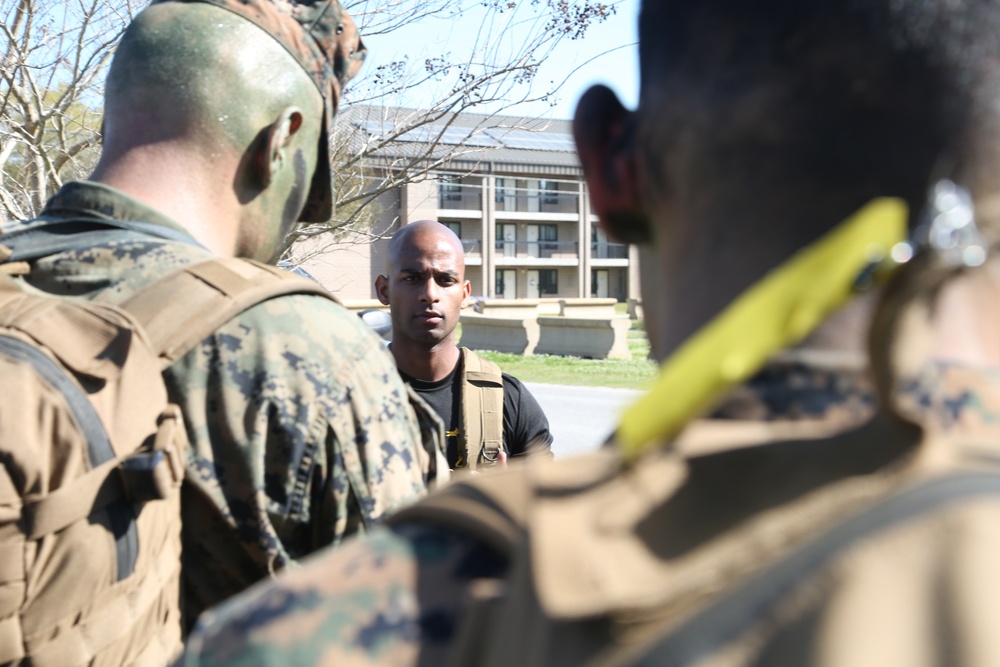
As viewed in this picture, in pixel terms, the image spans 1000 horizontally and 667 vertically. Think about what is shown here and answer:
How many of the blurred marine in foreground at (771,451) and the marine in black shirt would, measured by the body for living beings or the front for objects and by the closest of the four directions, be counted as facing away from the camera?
1

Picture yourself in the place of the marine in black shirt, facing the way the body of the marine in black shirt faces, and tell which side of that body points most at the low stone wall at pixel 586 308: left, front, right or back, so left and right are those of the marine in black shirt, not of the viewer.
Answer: back

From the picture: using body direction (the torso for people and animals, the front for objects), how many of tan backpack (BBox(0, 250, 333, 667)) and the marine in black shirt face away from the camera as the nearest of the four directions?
0

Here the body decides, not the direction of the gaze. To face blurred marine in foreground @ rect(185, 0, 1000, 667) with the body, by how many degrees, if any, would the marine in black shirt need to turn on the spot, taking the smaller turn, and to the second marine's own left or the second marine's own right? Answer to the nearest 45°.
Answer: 0° — they already face them

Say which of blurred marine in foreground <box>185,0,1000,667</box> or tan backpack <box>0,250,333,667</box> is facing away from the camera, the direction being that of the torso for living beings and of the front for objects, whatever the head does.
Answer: the blurred marine in foreground

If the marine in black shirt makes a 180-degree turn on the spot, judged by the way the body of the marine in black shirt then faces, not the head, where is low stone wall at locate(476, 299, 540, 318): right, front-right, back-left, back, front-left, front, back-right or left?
front

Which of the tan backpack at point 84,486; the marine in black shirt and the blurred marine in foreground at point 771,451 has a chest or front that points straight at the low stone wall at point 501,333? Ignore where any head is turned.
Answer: the blurred marine in foreground

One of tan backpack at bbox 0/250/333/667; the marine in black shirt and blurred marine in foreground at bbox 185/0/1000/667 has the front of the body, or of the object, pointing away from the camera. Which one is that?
the blurred marine in foreground

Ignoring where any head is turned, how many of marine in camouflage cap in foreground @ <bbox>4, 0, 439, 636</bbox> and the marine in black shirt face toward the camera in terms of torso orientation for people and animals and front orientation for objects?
1

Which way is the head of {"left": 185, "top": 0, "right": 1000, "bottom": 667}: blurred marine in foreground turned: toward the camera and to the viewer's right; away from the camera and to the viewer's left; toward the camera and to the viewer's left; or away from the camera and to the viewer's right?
away from the camera and to the viewer's left

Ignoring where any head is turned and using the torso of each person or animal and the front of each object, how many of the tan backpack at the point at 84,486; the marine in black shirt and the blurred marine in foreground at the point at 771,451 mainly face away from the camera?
1

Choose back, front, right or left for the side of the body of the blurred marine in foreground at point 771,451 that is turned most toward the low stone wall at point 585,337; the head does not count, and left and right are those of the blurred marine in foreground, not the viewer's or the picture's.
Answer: front

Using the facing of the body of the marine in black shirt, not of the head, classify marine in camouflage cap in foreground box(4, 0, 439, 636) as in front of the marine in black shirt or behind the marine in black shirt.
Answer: in front

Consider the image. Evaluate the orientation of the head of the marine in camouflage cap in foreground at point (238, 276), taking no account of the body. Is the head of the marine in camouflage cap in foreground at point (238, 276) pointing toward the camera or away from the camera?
away from the camera

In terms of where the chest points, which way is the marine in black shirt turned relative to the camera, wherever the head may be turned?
toward the camera

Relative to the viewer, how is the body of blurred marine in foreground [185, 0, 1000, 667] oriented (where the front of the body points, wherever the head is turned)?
away from the camera
